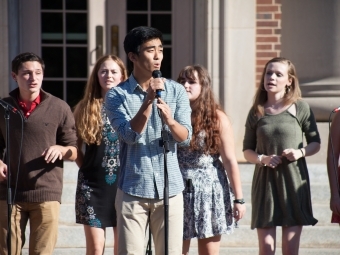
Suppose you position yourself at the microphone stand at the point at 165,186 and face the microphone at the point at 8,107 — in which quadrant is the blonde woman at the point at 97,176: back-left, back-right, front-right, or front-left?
front-right

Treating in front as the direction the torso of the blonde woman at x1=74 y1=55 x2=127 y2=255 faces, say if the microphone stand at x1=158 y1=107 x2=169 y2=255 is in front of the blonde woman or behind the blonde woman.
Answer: in front

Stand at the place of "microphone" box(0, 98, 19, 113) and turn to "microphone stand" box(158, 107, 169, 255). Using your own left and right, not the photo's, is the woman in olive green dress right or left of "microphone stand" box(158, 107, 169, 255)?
left

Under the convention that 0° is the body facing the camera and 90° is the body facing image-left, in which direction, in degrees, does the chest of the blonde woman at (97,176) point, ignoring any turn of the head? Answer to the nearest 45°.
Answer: approximately 315°

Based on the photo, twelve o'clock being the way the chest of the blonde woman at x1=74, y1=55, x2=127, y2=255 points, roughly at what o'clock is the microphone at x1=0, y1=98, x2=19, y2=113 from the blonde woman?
The microphone is roughly at 3 o'clock from the blonde woman.

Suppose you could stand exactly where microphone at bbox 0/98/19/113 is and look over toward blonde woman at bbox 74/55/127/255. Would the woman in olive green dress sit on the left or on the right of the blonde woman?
right

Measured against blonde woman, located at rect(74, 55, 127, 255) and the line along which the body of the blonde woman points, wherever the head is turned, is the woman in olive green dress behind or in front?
in front

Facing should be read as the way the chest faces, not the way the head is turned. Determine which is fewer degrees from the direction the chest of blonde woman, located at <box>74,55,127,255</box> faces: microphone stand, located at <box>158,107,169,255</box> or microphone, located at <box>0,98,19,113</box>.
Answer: the microphone stand

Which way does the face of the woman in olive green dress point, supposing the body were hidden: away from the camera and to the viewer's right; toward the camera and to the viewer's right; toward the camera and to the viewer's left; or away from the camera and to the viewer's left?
toward the camera and to the viewer's left
